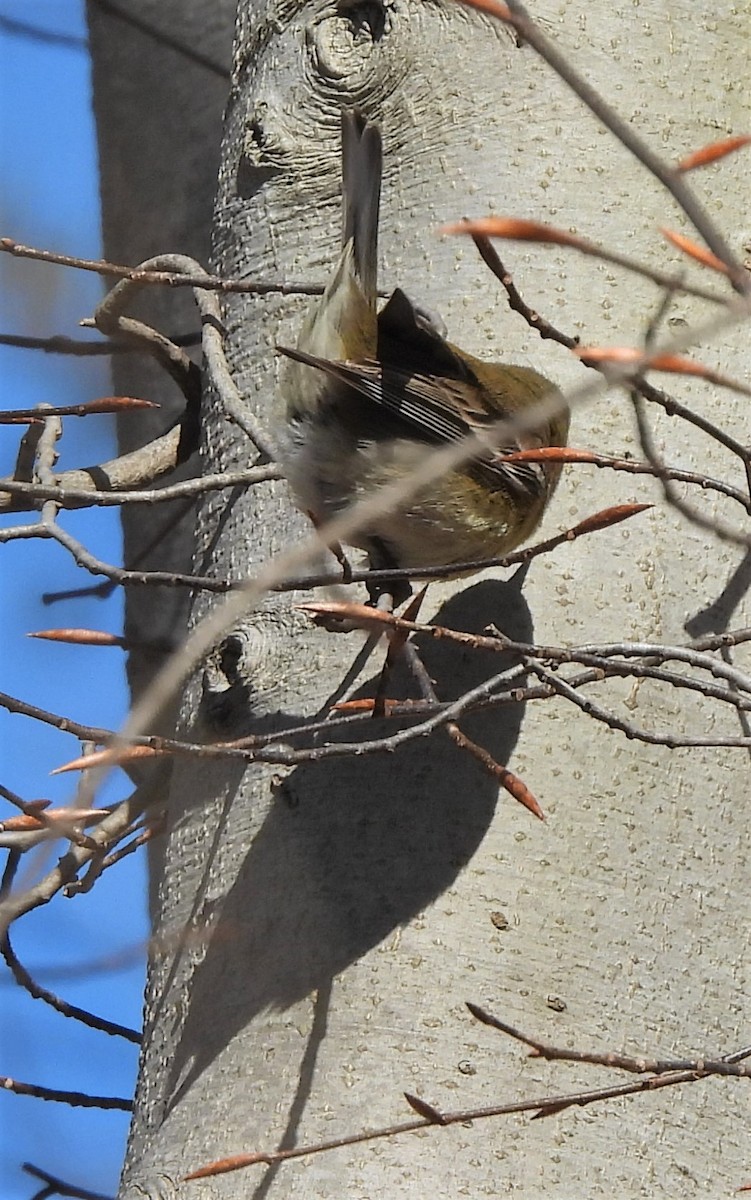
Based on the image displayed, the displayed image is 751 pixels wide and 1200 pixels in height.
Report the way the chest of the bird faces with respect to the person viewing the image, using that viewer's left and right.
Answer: facing to the right of the viewer
